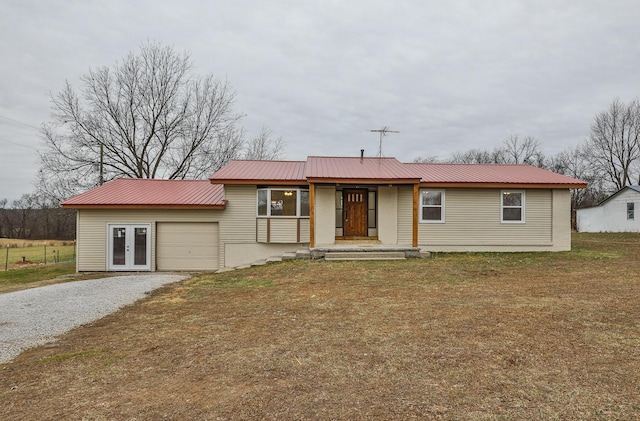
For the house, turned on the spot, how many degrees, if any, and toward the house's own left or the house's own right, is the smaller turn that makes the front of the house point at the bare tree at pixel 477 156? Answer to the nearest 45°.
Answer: approximately 135° to the house's own left

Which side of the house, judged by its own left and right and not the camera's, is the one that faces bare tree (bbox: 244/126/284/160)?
back

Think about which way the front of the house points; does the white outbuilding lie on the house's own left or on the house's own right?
on the house's own left

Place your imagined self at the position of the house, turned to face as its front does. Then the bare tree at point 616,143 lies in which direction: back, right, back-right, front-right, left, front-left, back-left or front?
back-left

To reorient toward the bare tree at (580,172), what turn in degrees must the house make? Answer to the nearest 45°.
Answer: approximately 135° to its left

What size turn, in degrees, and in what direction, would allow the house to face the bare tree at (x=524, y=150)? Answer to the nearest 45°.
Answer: approximately 135° to its left

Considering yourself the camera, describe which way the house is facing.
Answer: facing the viewer
